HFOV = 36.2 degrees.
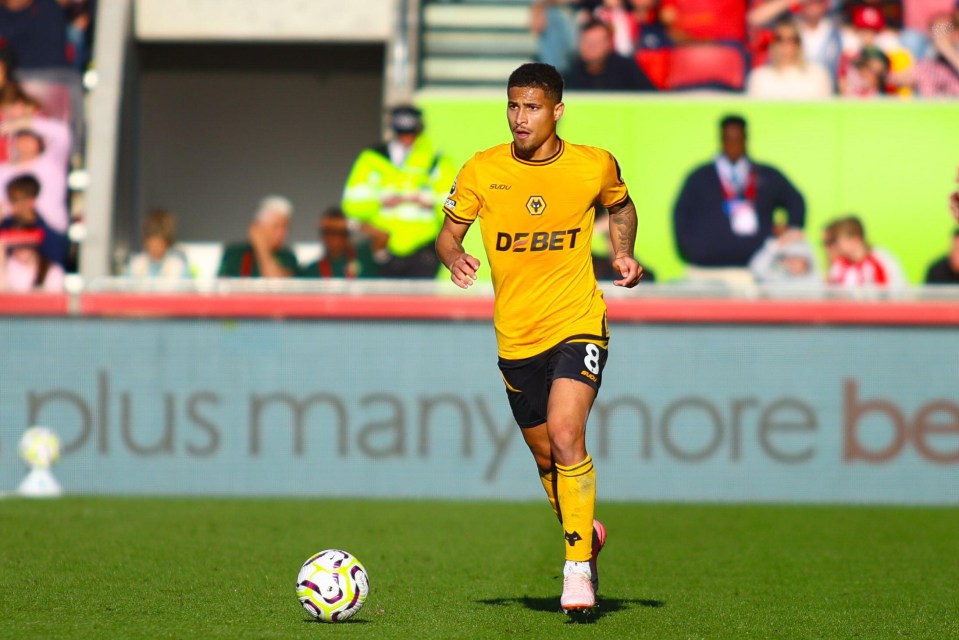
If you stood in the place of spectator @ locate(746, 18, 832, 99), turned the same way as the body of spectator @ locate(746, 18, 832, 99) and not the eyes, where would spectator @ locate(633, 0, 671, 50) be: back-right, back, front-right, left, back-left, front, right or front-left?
right

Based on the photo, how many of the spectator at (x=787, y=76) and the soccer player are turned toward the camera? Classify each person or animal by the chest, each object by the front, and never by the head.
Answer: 2

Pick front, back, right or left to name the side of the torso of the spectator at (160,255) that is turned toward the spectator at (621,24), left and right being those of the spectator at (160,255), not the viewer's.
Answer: left

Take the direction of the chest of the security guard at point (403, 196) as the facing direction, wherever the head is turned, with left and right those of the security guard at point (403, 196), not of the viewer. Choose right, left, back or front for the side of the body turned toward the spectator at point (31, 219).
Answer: right

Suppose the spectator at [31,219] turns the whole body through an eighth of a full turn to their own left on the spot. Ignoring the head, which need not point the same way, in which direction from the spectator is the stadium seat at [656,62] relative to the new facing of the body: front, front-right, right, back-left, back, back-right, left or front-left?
front-left

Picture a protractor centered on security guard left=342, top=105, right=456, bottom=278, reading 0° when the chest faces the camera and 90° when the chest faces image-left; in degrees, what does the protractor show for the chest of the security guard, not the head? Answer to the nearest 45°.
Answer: approximately 0°

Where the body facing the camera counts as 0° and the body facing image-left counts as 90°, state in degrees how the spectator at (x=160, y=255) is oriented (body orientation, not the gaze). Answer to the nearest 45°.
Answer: approximately 0°

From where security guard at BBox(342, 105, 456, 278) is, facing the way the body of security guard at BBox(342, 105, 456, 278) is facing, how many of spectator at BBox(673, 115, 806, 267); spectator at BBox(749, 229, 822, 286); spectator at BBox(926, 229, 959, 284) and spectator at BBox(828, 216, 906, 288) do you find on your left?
4

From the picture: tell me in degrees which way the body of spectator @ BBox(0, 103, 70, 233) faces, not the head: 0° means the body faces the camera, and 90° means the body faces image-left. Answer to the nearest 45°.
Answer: approximately 45°

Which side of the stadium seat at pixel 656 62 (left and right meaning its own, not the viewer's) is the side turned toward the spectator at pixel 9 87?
right
